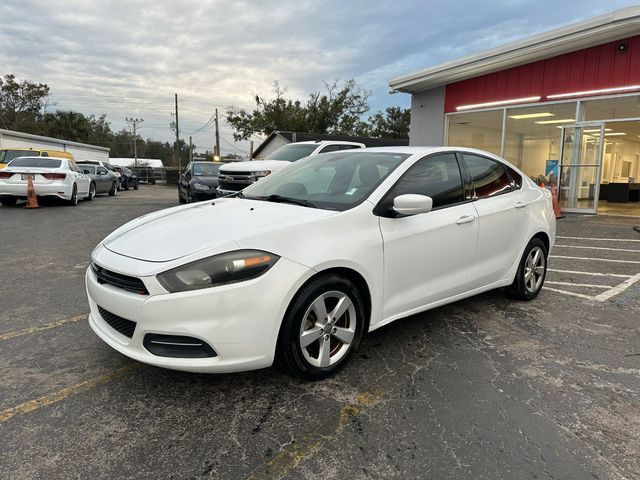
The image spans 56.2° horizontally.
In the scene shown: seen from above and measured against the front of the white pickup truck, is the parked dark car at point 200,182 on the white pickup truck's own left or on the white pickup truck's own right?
on the white pickup truck's own right

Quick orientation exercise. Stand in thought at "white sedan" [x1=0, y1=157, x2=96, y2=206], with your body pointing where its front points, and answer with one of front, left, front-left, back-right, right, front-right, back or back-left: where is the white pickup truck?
right

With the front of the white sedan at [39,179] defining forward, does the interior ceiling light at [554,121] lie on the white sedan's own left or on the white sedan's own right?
on the white sedan's own right

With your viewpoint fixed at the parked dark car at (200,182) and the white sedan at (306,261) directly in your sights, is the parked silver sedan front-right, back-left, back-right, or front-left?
back-right

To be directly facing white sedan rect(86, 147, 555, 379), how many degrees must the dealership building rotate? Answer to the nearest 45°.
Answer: approximately 45° to its left

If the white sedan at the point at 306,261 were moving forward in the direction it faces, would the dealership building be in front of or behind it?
behind

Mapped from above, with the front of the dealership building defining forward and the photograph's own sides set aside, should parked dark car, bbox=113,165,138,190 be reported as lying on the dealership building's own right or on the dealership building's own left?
on the dealership building's own right

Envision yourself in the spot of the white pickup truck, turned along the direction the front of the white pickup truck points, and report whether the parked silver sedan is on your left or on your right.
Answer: on your right

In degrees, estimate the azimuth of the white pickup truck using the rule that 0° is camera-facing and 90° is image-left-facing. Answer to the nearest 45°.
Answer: approximately 45°
